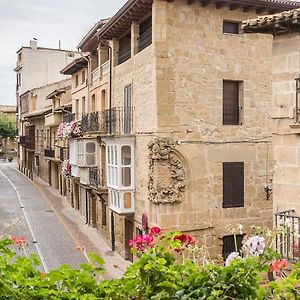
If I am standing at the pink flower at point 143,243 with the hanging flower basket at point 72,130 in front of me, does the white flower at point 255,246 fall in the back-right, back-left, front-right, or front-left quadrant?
back-right

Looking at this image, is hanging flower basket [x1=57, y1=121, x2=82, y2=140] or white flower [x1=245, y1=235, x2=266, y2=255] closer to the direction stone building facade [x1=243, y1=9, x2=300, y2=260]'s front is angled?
the white flower

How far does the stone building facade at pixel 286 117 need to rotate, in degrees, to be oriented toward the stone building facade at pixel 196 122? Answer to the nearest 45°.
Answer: approximately 135° to its right

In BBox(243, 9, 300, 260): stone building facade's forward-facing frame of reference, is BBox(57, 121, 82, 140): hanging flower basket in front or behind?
behind

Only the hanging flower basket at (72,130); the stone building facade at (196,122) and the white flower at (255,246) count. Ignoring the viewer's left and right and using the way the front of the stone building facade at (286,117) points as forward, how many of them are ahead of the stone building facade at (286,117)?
1

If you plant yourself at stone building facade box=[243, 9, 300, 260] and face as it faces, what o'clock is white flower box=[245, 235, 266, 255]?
The white flower is roughly at 12 o'clock from the stone building facade.

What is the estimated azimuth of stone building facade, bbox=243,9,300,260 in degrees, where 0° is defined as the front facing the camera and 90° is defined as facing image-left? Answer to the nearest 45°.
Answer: approximately 0°

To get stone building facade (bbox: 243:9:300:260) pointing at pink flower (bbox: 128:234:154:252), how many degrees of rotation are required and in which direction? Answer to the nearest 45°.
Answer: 0° — it already faces it

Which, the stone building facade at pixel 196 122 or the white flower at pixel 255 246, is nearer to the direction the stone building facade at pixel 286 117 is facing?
the white flower
